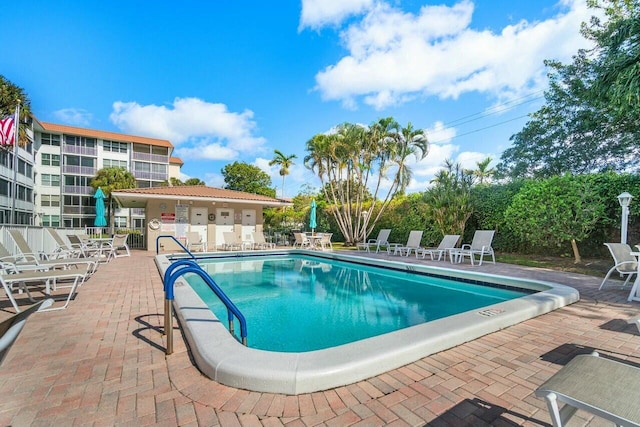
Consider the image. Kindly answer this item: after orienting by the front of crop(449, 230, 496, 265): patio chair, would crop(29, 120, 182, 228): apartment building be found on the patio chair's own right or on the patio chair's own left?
on the patio chair's own right

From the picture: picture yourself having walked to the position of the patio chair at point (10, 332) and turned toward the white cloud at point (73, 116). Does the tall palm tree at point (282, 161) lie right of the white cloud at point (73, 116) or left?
right

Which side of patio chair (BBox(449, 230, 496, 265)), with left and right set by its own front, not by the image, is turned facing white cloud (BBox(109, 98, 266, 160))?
right

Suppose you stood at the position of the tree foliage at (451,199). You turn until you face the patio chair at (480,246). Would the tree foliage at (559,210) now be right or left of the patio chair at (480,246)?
left

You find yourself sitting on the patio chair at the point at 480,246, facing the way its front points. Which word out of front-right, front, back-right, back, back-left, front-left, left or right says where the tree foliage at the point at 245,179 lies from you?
right

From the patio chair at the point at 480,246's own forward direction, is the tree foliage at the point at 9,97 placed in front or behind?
in front

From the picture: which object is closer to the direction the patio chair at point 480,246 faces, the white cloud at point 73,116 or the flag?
the flag

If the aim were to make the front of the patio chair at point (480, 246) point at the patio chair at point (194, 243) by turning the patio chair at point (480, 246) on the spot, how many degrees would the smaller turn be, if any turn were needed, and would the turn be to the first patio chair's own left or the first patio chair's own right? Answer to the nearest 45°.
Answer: approximately 45° to the first patio chair's own right

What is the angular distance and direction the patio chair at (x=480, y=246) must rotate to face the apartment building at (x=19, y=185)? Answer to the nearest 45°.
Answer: approximately 45° to its right

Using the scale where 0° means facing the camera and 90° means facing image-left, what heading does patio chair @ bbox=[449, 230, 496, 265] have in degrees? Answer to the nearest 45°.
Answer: approximately 45°
